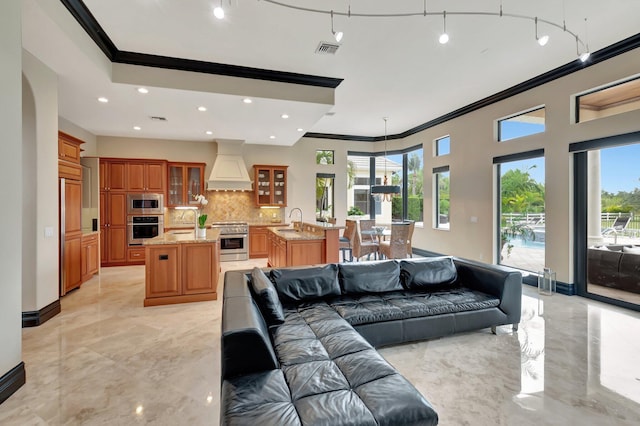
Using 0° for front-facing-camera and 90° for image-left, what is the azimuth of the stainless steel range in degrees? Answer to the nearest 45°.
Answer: approximately 0°

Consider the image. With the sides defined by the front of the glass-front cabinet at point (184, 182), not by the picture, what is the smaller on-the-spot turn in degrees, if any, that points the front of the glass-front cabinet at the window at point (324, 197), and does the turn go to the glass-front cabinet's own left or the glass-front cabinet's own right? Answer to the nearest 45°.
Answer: approximately 90° to the glass-front cabinet's own left

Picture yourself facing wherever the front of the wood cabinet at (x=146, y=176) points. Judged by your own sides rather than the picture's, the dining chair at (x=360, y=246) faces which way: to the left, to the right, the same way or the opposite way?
to the left

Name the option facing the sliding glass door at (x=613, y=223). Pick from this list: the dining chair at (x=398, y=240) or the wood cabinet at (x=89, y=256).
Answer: the wood cabinet

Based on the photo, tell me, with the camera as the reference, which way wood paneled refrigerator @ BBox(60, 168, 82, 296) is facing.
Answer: facing to the right of the viewer

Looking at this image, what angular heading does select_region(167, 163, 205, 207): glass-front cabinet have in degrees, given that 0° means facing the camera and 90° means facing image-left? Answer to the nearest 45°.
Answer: approximately 0°

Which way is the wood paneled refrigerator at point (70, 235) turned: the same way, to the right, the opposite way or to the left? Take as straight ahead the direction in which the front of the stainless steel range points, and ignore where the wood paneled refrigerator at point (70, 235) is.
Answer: to the left

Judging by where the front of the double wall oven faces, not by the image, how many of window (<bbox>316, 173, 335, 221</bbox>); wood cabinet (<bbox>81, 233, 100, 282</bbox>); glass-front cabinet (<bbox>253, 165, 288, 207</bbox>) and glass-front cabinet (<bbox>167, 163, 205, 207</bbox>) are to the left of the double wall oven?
3
